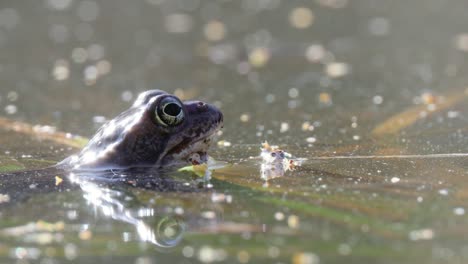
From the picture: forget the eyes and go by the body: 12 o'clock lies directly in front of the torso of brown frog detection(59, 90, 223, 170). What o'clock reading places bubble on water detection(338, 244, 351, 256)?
The bubble on water is roughly at 2 o'clock from the brown frog.

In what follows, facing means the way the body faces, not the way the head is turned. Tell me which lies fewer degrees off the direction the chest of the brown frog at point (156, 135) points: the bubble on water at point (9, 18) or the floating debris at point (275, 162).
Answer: the floating debris

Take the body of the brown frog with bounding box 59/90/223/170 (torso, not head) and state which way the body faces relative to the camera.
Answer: to the viewer's right

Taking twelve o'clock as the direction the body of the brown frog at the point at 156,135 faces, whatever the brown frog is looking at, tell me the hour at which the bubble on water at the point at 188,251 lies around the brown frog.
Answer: The bubble on water is roughly at 3 o'clock from the brown frog.

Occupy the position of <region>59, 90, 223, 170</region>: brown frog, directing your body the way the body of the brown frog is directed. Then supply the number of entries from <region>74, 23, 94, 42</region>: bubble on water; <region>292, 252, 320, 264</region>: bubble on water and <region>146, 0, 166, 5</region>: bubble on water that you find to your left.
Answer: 2

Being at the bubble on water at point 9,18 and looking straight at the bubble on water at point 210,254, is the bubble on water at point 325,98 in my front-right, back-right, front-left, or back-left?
front-left

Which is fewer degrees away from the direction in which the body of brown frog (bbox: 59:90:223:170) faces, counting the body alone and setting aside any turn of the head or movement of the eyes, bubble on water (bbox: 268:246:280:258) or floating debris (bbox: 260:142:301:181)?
the floating debris

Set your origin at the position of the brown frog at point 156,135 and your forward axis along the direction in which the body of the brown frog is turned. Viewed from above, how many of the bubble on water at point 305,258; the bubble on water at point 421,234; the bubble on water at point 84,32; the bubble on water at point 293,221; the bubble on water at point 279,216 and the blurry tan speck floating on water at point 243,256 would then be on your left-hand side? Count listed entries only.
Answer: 1

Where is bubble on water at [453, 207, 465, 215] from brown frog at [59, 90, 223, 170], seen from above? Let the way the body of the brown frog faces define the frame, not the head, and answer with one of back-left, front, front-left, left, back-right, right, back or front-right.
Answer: front-right

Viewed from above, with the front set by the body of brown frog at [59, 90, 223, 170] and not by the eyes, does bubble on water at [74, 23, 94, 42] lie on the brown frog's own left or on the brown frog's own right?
on the brown frog's own left

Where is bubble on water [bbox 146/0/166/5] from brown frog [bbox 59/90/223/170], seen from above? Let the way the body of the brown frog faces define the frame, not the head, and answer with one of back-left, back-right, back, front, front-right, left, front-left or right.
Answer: left

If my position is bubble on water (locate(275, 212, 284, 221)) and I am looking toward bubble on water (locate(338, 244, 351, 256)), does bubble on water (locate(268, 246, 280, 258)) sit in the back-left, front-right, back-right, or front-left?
front-right

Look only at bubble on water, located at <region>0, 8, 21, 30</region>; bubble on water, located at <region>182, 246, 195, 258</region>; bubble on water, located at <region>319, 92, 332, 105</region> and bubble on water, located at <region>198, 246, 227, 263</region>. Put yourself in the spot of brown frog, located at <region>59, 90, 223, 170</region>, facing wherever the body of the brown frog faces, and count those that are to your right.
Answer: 2

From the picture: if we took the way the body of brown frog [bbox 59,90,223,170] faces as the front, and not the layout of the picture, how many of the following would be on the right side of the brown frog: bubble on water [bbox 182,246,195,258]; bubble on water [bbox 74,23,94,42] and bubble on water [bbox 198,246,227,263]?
2
